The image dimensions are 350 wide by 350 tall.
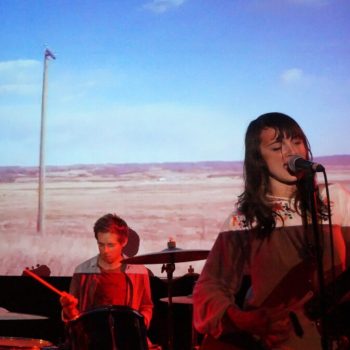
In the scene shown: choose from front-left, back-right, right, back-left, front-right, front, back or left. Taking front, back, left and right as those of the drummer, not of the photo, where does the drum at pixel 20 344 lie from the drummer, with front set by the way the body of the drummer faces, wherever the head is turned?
front-right

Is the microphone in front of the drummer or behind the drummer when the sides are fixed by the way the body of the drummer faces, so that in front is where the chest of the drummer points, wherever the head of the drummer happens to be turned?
in front

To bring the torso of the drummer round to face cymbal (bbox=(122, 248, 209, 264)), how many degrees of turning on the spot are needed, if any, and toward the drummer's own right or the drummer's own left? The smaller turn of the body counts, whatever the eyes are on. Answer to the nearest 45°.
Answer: approximately 45° to the drummer's own left

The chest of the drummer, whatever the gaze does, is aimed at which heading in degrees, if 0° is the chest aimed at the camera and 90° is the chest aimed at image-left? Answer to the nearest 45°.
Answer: approximately 0°

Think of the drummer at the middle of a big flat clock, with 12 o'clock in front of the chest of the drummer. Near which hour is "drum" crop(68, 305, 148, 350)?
The drum is roughly at 12 o'clock from the drummer.

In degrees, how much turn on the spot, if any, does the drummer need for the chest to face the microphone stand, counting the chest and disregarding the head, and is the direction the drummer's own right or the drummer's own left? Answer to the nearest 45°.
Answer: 0° — they already face it
